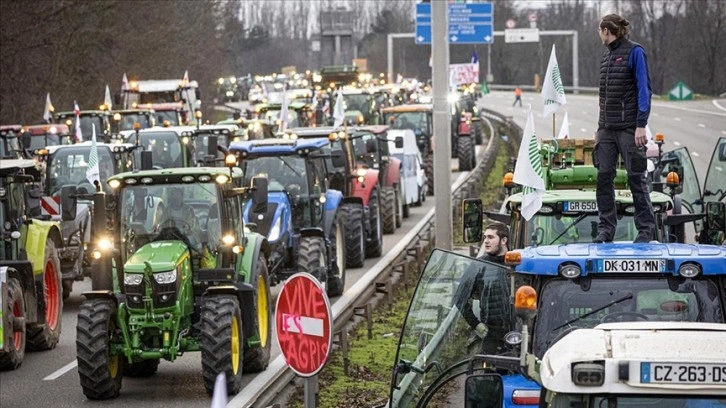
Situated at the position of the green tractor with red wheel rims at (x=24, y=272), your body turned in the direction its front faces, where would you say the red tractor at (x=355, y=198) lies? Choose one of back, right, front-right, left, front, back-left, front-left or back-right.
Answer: back

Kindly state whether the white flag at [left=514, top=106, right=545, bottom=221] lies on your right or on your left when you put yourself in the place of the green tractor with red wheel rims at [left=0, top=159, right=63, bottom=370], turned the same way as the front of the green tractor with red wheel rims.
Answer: on your left

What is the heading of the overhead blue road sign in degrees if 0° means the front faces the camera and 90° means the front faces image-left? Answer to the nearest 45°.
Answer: approximately 0°

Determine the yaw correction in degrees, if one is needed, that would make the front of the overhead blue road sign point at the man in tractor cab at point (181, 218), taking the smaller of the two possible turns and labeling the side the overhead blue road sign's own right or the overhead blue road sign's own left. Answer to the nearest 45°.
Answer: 0° — it already faces them

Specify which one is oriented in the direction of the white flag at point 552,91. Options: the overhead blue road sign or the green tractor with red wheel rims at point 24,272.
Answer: the overhead blue road sign

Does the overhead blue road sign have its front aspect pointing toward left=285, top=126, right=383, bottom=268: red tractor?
yes

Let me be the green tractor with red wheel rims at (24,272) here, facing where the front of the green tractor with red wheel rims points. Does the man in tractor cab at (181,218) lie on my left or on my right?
on my left
